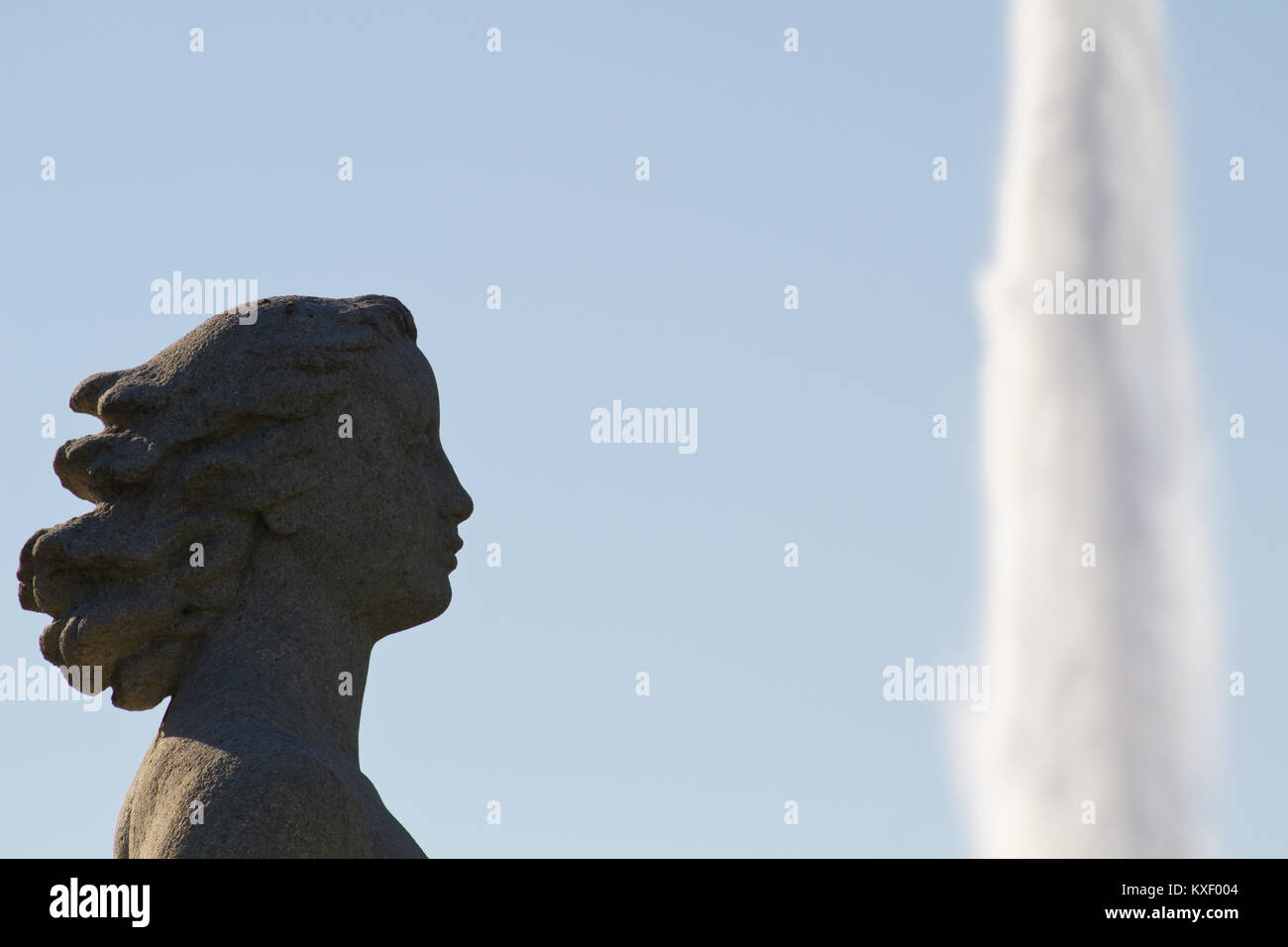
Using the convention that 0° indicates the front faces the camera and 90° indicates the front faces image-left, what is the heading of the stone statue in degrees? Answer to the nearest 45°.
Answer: approximately 270°
